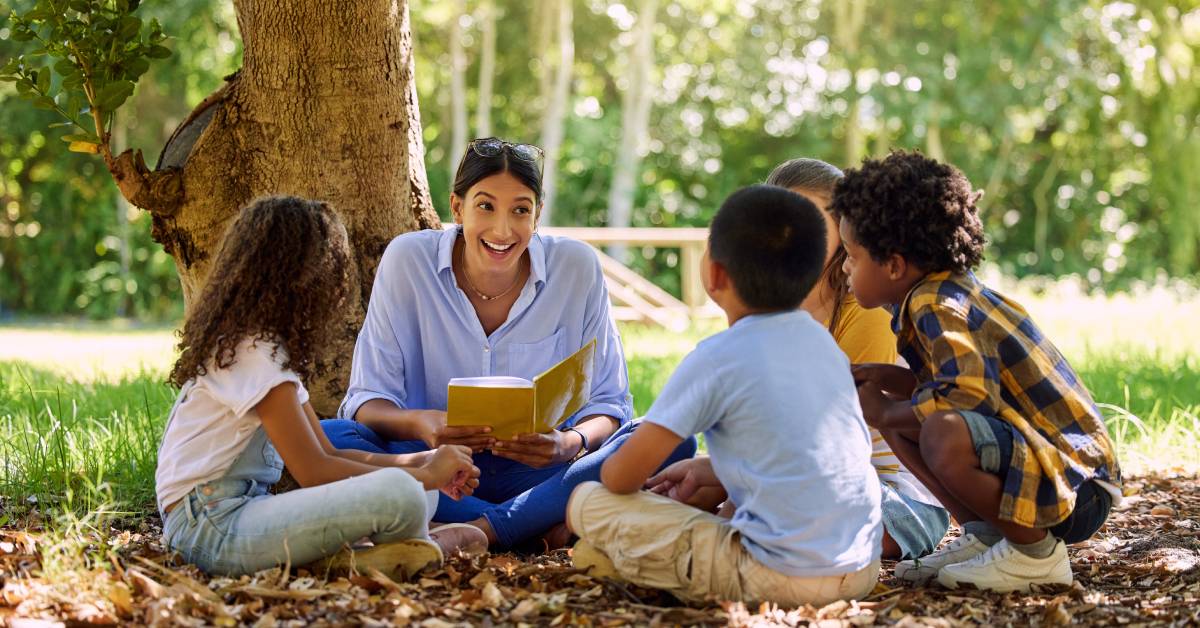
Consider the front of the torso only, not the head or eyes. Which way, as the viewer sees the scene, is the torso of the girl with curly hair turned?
to the viewer's right

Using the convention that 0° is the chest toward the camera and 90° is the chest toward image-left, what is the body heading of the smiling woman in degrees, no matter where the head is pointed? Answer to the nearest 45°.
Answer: approximately 0°

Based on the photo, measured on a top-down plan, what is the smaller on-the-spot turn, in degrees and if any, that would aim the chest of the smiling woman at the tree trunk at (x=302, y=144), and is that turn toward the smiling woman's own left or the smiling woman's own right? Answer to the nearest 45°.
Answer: approximately 135° to the smiling woman's own right

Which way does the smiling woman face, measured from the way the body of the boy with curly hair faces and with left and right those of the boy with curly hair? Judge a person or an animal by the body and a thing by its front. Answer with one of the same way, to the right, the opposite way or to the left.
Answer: to the left

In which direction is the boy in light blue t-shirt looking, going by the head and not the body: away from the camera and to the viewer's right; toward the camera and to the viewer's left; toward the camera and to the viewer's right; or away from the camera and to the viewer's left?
away from the camera and to the viewer's left

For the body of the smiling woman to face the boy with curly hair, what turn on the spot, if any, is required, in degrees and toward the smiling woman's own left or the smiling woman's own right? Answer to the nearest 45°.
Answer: approximately 45° to the smiling woman's own left

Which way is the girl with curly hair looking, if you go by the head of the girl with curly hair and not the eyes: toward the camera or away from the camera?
away from the camera

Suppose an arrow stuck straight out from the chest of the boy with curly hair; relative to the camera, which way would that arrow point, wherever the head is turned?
to the viewer's left

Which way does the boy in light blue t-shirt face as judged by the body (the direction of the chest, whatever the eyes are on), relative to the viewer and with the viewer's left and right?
facing away from the viewer and to the left of the viewer

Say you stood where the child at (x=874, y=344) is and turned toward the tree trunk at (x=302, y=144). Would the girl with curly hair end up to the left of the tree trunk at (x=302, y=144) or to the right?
left

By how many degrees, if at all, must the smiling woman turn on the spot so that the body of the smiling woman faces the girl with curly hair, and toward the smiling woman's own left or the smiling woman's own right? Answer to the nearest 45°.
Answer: approximately 45° to the smiling woman's own right

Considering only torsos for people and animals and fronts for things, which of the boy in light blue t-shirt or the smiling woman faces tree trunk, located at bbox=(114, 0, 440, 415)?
the boy in light blue t-shirt

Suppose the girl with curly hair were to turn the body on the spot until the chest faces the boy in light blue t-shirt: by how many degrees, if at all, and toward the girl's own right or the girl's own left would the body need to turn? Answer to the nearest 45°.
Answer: approximately 45° to the girl's own right

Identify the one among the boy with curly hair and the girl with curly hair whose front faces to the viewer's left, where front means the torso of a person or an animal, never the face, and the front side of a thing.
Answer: the boy with curly hair

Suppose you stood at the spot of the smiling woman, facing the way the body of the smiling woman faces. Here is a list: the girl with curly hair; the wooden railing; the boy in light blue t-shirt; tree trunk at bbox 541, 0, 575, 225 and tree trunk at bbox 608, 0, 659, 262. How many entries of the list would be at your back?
3
